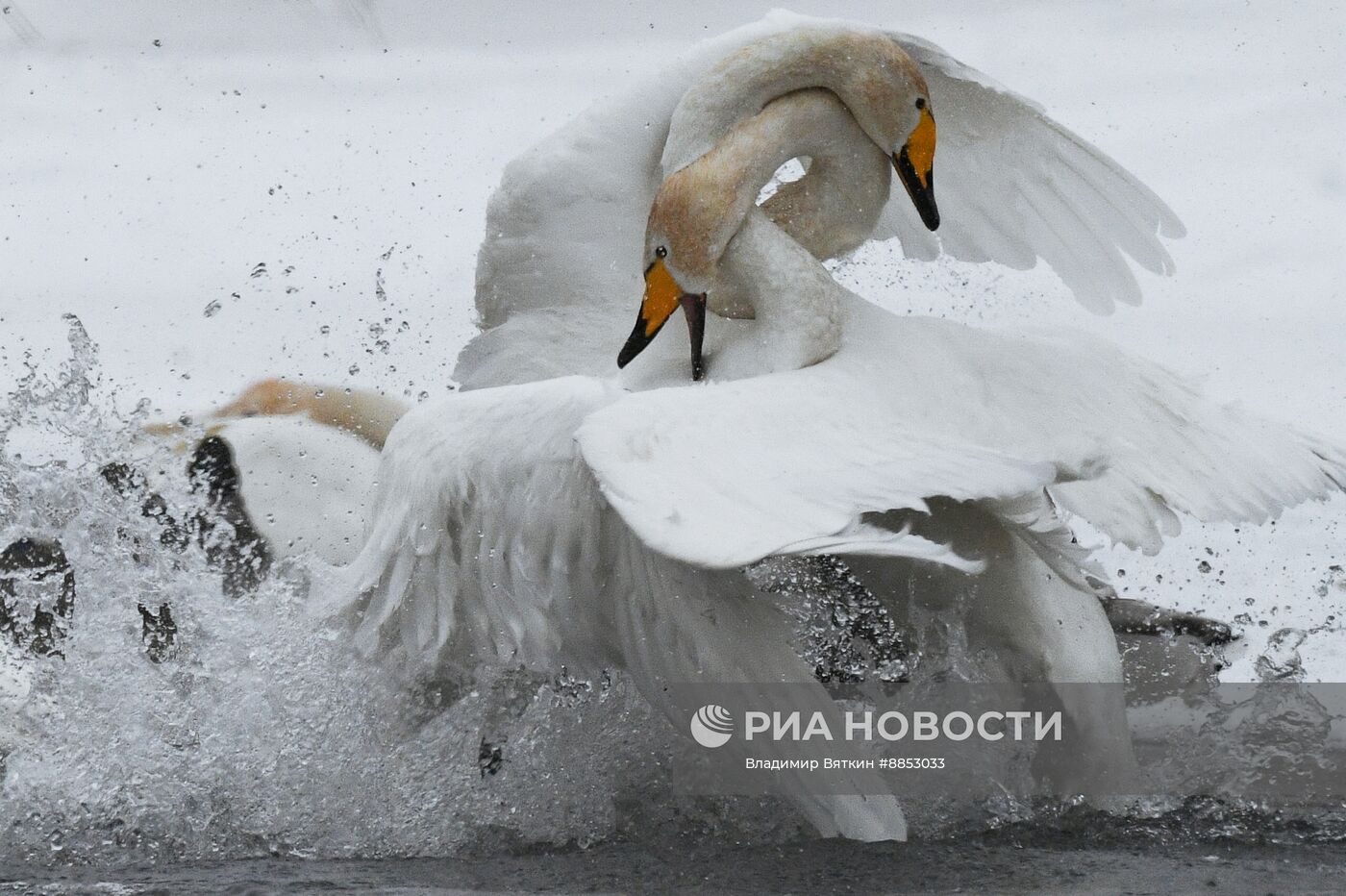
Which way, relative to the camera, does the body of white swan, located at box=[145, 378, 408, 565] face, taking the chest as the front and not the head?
to the viewer's left

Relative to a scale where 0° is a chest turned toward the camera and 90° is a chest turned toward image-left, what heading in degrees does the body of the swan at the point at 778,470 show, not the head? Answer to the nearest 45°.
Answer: approximately 90°

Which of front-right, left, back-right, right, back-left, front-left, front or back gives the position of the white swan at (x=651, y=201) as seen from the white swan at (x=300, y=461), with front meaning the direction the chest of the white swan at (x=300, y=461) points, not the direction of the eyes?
back-left

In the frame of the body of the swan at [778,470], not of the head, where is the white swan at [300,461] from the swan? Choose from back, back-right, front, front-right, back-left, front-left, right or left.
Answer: front-right
